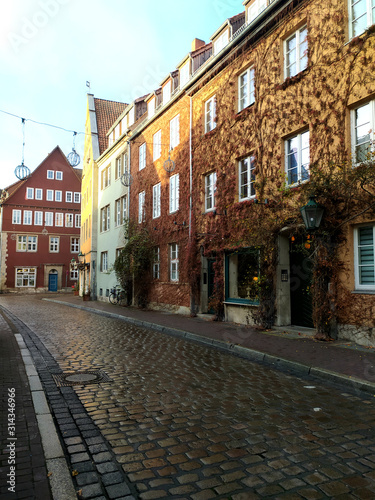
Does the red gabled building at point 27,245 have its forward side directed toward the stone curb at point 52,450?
yes

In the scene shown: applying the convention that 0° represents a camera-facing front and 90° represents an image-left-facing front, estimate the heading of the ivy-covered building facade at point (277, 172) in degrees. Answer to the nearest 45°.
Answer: approximately 45°

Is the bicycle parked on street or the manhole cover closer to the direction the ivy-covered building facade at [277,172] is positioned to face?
the manhole cover

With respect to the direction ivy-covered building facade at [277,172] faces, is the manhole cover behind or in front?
in front

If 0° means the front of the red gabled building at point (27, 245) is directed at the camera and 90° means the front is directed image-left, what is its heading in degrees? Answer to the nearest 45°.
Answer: approximately 0°

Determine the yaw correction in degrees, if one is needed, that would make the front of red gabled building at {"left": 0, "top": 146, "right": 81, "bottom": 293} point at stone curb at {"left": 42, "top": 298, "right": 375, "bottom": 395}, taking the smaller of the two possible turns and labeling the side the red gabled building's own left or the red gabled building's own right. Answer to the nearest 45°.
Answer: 0° — it already faces it

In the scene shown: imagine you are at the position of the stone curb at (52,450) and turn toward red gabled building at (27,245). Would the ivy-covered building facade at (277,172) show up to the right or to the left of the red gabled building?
right

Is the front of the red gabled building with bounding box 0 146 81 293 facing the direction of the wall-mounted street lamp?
yes

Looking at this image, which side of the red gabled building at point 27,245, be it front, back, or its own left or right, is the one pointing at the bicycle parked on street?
front

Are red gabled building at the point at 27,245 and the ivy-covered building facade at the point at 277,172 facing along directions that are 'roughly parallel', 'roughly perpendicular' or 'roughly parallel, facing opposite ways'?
roughly perpendicular

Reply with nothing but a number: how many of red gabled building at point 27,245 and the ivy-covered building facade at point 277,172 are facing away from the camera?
0
